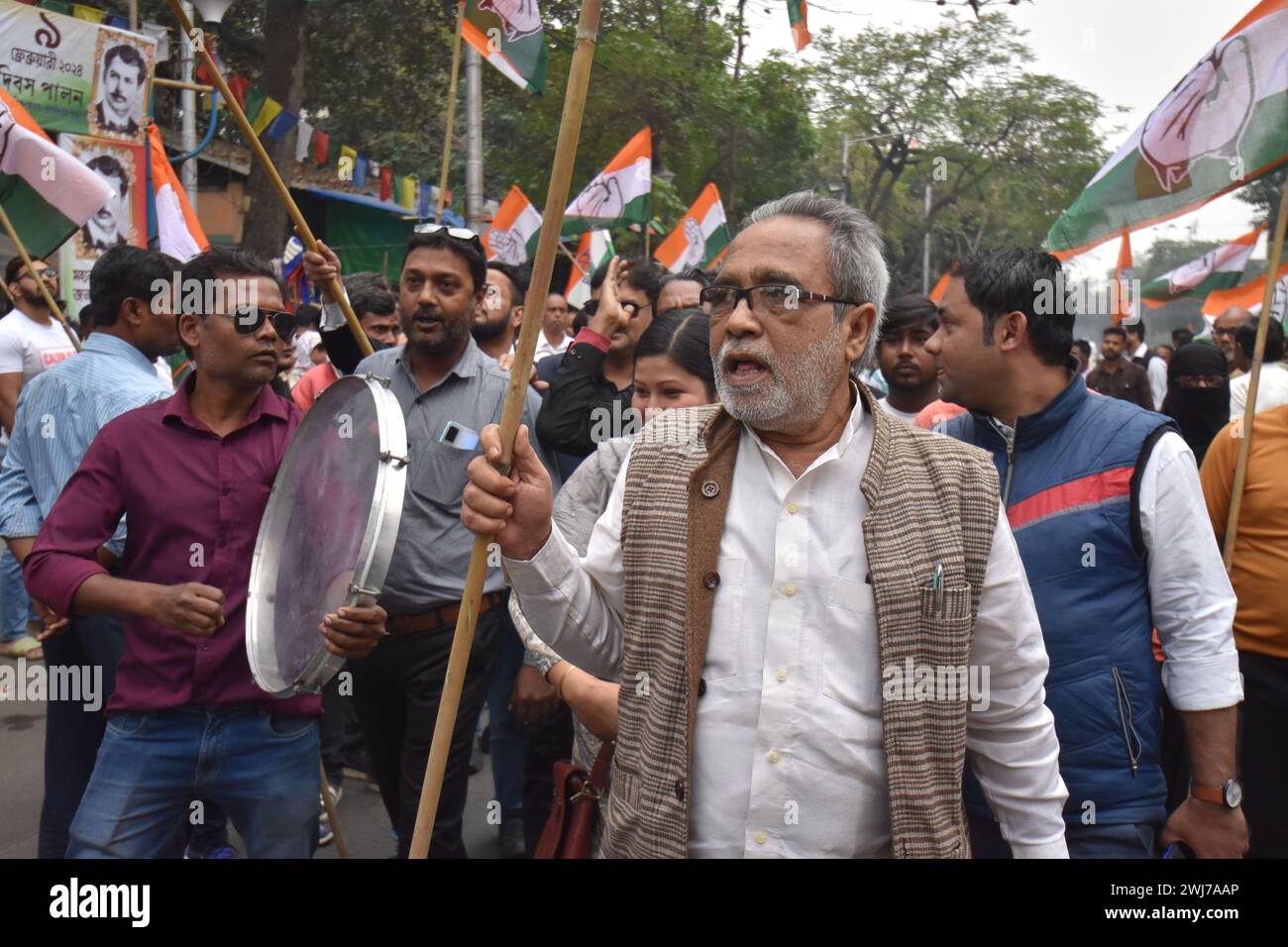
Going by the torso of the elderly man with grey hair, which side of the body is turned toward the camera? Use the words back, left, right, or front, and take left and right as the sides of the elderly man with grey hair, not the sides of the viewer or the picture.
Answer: front

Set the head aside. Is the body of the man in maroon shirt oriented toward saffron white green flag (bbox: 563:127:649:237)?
no

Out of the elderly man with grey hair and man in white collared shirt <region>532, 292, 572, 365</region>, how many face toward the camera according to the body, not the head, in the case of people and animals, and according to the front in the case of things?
2

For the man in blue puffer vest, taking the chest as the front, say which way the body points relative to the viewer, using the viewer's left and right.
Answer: facing the viewer and to the left of the viewer

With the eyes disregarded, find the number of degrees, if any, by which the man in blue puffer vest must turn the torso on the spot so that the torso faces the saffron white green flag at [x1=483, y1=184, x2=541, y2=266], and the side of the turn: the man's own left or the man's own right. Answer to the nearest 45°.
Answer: approximately 90° to the man's own right

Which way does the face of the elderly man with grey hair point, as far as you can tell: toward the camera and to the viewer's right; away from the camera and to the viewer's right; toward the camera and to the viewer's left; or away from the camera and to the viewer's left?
toward the camera and to the viewer's left

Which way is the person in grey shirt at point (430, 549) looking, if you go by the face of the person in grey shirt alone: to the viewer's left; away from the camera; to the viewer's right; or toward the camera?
toward the camera

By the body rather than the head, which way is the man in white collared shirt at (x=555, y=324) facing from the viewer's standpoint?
toward the camera

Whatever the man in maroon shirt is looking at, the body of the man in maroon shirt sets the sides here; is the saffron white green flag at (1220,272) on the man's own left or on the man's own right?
on the man's own left

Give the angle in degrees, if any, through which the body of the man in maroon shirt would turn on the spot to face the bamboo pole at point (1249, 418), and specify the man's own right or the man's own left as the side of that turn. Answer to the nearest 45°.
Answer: approximately 45° to the man's own left

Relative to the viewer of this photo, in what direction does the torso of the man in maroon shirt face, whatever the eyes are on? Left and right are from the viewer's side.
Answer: facing the viewer and to the right of the viewer

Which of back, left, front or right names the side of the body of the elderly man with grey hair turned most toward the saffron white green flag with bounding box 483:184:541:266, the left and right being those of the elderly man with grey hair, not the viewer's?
back

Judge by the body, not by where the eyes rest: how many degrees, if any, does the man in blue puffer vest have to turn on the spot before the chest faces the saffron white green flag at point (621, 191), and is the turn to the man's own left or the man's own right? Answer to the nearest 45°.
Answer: approximately 90° to the man's own right

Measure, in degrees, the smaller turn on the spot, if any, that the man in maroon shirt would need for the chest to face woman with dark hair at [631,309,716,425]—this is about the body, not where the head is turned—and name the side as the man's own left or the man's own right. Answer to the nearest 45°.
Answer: approximately 45° to the man's own left

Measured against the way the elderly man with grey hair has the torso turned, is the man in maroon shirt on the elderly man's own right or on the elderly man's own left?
on the elderly man's own right

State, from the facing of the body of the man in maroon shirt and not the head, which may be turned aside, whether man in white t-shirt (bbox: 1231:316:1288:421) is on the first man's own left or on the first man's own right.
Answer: on the first man's own left

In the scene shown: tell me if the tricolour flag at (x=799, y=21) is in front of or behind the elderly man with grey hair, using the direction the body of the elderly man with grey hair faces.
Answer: behind
